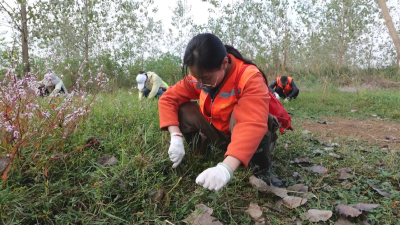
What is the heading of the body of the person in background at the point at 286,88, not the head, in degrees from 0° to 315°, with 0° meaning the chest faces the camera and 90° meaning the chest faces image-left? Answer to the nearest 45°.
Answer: approximately 0°

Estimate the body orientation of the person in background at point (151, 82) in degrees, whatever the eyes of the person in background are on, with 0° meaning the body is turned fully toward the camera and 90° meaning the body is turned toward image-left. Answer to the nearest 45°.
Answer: approximately 45°

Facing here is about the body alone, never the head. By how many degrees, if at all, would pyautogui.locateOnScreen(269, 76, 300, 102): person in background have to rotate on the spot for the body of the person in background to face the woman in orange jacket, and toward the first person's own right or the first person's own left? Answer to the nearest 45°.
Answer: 0° — they already face them

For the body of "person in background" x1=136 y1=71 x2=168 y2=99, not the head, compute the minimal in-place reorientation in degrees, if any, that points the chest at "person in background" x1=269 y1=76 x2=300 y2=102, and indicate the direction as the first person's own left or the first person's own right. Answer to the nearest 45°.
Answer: approximately 135° to the first person's own left

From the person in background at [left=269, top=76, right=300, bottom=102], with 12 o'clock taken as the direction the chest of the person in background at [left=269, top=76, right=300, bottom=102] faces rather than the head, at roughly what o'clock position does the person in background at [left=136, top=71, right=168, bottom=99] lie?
the person in background at [left=136, top=71, right=168, bottom=99] is roughly at 2 o'clock from the person in background at [left=269, top=76, right=300, bottom=102].
